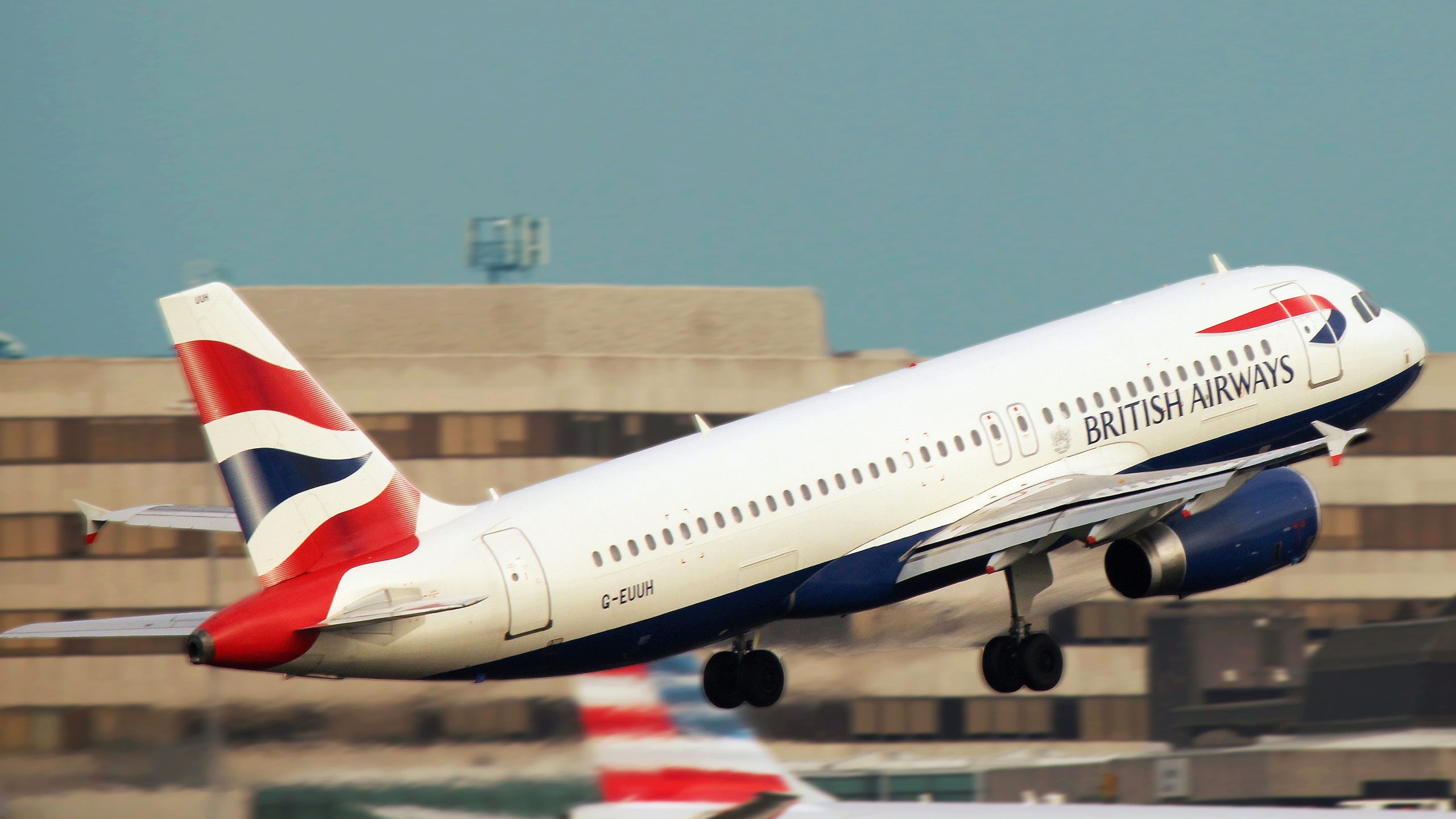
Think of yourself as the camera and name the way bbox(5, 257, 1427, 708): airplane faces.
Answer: facing away from the viewer and to the right of the viewer

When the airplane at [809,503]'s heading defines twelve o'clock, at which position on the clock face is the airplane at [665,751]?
the airplane at [665,751] is roughly at 10 o'clock from the airplane at [809,503].

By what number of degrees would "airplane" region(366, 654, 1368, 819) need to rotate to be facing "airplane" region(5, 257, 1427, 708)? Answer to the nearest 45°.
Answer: approximately 135° to its right

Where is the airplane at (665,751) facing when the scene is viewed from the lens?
facing away from the viewer and to the right of the viewer
